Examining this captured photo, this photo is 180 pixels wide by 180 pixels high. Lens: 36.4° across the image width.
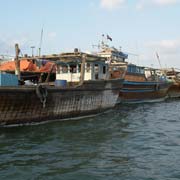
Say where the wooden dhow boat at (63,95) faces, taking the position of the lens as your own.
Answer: facing the viewer and to the left of the viewer

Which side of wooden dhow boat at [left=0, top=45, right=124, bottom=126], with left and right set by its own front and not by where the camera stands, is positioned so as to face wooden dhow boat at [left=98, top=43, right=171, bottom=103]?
front
